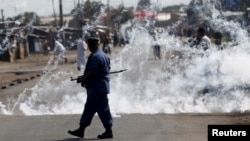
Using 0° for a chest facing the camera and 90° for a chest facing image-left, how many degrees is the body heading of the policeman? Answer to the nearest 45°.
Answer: approximately 90°

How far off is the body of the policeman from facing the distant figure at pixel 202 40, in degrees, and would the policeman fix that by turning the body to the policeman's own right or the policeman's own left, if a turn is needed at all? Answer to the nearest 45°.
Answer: approximately 135° to the policeman's own right

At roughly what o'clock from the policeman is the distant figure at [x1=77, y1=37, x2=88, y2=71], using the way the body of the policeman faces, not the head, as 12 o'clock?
The distant figure is roughly at 3 o'clock from the policeman.

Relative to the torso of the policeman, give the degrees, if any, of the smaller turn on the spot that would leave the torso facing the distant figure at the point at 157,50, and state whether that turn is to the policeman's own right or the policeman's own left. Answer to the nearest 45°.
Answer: approximately 90° to the policeman's own right
